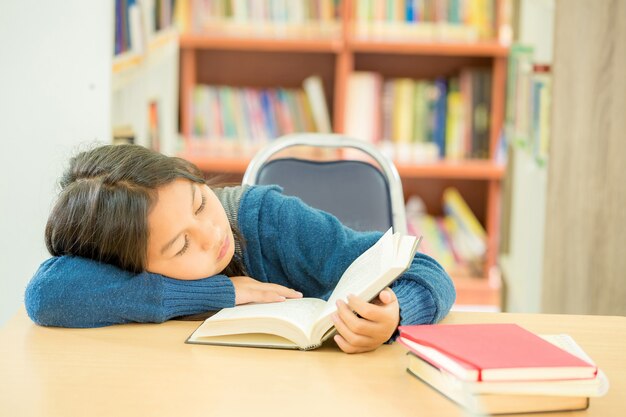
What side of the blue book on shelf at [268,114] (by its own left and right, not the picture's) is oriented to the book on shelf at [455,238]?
left

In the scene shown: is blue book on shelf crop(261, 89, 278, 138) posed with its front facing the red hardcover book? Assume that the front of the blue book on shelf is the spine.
yes

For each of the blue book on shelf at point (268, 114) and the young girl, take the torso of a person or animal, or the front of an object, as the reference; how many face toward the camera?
2

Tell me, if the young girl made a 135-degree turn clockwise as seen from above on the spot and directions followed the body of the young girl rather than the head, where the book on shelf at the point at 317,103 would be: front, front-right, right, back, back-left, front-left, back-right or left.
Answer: front-right

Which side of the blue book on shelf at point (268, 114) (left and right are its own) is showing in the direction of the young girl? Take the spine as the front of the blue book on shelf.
front
